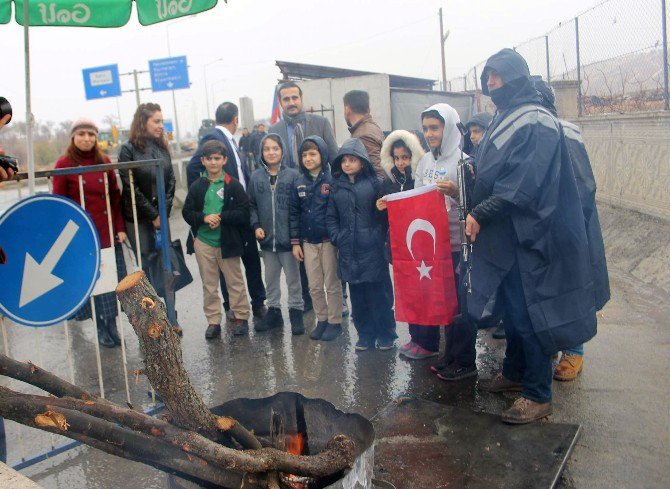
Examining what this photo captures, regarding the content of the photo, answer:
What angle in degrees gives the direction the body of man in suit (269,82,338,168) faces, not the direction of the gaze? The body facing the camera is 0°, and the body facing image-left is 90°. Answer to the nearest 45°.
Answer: approximately 0°

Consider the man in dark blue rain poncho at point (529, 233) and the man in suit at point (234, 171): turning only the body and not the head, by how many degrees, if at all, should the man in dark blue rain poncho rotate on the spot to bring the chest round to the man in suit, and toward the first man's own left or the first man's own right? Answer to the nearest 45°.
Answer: approximately 45° to the first man's own right

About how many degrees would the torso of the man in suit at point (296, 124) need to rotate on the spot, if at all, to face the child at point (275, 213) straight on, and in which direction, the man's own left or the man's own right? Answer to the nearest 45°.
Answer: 0° — they already face them

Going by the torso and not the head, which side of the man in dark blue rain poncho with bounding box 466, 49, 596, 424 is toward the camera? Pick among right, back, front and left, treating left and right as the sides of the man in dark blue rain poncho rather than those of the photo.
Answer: left

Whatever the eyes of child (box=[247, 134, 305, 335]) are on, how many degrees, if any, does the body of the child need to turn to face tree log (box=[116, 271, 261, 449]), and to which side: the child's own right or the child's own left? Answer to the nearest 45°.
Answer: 0° — they already face it

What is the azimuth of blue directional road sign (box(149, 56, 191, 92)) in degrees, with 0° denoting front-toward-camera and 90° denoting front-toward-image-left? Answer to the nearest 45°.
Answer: approximately 0°

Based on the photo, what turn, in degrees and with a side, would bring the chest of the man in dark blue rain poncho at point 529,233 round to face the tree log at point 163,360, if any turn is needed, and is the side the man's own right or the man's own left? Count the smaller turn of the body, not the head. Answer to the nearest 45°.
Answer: approximately 45° to the man's own left

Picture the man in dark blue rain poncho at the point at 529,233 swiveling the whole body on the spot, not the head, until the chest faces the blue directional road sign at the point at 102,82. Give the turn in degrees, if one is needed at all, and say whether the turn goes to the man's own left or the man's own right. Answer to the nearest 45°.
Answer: approximately 45° to the man's own right

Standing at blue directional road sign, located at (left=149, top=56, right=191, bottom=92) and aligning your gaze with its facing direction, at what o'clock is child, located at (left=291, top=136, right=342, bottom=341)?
The child is roughly at 12 o'clock from the blue directional road sign.

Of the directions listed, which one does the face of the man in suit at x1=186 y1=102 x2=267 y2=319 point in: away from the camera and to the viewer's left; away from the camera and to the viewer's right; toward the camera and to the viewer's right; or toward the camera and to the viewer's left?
away from the camera and to the viewer's right
